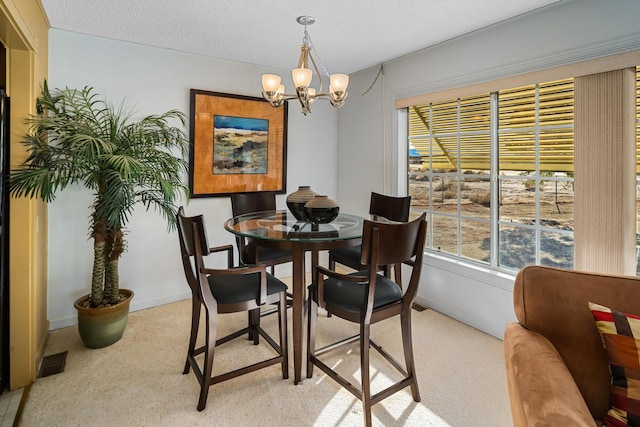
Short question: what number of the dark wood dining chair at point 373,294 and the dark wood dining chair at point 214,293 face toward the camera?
0

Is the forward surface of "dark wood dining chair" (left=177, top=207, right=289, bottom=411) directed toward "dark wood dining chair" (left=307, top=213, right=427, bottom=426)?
no

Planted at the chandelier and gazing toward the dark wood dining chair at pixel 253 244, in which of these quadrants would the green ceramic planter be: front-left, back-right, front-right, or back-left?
front-left

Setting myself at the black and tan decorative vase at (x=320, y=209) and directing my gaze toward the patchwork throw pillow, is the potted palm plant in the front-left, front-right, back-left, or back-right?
back-right

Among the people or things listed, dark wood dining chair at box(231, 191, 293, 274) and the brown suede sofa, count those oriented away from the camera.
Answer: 0

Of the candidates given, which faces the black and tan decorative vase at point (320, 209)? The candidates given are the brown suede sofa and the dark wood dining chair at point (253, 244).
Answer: the dark wood dining chair

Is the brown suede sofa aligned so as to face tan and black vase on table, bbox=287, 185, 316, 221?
no

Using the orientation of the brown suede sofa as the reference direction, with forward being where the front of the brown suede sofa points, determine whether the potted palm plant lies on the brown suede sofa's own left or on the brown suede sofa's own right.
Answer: on the brown suede sofa's own right

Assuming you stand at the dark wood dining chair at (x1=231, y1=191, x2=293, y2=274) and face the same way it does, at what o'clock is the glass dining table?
The glass dining table is roughly at 1 o'clock from the dark wood dining chair.

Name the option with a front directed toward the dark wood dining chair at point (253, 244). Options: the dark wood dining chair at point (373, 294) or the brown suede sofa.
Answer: the dark wood dining chair at point (373, 294)

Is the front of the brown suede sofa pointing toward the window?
no

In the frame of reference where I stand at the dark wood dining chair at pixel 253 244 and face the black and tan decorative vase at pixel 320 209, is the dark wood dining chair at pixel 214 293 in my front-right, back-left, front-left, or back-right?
front-right

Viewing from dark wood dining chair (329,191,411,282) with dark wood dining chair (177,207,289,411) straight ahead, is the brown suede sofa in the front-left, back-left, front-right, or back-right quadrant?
front-left

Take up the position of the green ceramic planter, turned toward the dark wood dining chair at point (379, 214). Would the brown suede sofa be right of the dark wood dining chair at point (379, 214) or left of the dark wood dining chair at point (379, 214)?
right
